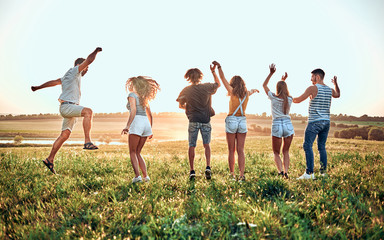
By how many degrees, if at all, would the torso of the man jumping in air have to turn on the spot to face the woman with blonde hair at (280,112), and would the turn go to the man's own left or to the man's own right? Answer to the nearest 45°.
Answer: approximately 45° to the man's own right

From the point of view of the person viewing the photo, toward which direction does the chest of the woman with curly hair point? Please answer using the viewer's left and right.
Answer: facing away from the viewer and to the left of the viewer

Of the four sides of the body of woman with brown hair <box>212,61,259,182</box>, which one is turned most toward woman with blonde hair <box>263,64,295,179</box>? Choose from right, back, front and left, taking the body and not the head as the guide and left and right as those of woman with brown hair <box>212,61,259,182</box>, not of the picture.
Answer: right

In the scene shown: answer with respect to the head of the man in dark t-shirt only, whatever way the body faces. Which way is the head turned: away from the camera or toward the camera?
away from the camera

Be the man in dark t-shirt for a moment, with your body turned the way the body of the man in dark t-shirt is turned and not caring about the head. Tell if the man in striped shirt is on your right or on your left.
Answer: on your right

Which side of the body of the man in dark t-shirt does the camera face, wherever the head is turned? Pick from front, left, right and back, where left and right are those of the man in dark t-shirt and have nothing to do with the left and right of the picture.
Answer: back

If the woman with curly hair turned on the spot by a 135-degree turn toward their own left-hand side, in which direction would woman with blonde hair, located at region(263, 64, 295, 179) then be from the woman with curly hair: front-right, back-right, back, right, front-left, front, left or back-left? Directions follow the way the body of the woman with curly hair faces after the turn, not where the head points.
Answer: left

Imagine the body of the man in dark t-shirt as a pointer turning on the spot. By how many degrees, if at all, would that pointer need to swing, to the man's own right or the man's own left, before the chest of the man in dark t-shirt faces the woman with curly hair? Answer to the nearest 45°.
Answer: approximately 135° to the man's own left

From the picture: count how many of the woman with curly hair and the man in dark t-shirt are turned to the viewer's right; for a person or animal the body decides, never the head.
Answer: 0

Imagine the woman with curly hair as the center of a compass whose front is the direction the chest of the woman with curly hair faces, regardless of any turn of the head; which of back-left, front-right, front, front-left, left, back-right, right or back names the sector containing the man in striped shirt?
back-right

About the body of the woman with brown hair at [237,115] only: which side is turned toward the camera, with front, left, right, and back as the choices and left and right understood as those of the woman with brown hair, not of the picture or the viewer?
back

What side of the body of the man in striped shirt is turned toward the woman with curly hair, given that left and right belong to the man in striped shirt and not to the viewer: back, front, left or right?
left
